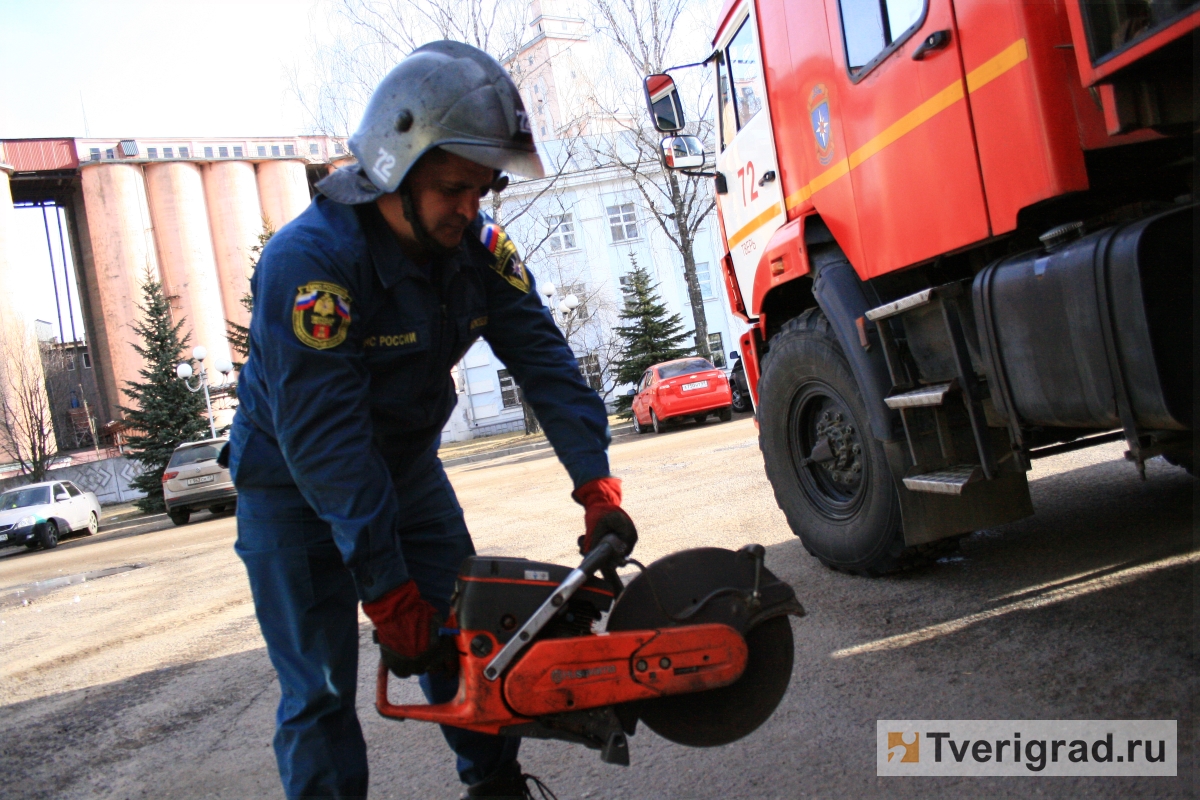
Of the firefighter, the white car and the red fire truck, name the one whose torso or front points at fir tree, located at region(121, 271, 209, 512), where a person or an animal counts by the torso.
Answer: the red fire truck

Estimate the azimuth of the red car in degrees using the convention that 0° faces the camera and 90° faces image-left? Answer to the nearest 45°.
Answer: approximately 135°

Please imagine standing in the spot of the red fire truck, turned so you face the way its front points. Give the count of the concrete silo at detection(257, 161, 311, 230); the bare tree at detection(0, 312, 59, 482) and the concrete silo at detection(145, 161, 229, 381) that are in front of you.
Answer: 3

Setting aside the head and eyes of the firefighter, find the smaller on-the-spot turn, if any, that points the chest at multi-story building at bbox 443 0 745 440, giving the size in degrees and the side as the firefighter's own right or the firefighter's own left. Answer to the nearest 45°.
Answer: approximately 135° to the firefighter's own left

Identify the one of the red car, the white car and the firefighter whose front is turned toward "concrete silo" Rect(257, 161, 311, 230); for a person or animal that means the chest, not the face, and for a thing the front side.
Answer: the red car

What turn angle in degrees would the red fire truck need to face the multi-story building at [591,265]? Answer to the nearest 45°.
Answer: approximately 45° to its right

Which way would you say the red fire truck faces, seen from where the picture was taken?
facing away from the viewer and to the left of the viewer

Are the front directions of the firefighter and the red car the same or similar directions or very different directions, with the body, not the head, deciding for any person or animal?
very different directions

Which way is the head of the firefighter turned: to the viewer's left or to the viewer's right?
to the viewer's right

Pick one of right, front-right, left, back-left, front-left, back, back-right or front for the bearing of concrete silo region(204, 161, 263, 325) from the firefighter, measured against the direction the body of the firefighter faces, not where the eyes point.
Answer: back-left

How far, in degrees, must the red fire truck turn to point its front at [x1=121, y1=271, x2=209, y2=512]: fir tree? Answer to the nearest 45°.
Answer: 0° — it already faces it

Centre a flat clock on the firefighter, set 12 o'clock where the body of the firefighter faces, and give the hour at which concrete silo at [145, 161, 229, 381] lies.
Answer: The concrete silo is roughly at 7 o'clock from the firefighter.

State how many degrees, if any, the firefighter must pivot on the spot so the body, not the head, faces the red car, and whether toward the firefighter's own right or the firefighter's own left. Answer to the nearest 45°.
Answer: approximately 135° to the firefighter's own left

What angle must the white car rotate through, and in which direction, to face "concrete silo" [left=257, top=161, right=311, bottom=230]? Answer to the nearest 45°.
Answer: approximately 180°
